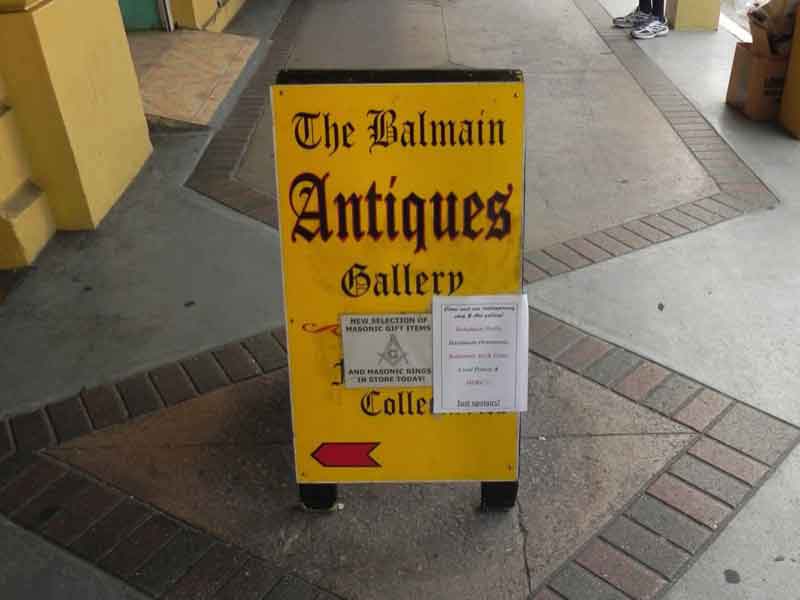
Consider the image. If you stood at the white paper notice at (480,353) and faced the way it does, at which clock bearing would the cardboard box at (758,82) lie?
The cardboard box is roughly at 7 o'clock from the white paper notice.

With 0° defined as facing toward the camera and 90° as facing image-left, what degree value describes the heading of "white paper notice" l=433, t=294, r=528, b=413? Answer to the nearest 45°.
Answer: approximately 0°

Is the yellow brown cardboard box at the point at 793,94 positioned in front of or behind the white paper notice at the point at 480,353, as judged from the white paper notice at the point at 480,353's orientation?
behind

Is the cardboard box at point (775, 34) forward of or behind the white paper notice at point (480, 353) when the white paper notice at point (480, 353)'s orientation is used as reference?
behind
